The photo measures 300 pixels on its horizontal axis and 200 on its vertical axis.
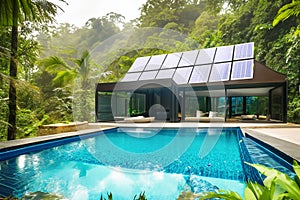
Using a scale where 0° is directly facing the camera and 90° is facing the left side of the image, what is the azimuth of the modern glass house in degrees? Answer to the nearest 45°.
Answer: approximately 0°

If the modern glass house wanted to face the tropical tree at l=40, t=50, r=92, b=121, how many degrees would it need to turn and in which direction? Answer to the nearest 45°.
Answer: approximately 90° to its right
